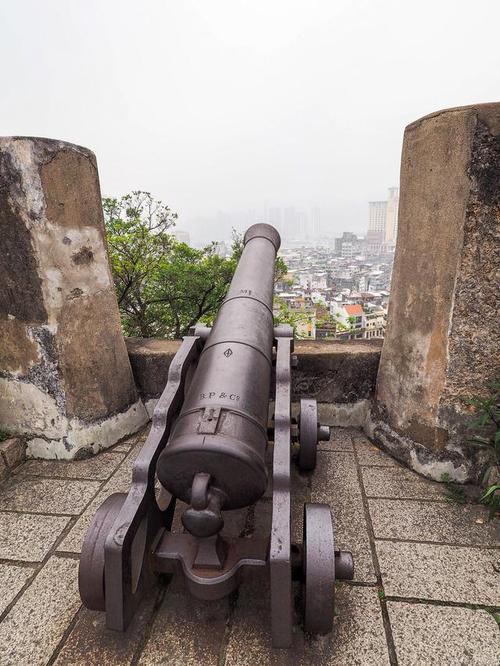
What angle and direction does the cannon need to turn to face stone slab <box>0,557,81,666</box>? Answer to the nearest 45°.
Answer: approximately 90° to its left

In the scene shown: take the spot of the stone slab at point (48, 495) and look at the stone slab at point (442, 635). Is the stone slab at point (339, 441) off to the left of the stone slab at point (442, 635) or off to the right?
left

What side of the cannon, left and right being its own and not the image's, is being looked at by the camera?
back

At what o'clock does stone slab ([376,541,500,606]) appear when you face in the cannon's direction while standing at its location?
The stone slab is roughly at 3 o'clock from the cannon.

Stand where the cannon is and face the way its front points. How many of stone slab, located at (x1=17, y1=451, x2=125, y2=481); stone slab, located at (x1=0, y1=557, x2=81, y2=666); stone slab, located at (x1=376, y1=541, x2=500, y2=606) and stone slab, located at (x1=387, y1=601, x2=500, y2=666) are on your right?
2

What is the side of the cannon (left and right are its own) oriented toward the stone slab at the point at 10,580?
left

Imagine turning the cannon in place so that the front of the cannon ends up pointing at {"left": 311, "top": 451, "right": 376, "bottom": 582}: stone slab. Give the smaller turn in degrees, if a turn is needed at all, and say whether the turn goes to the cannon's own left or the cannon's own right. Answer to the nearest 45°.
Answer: approximately 45° to the cannon's own right
